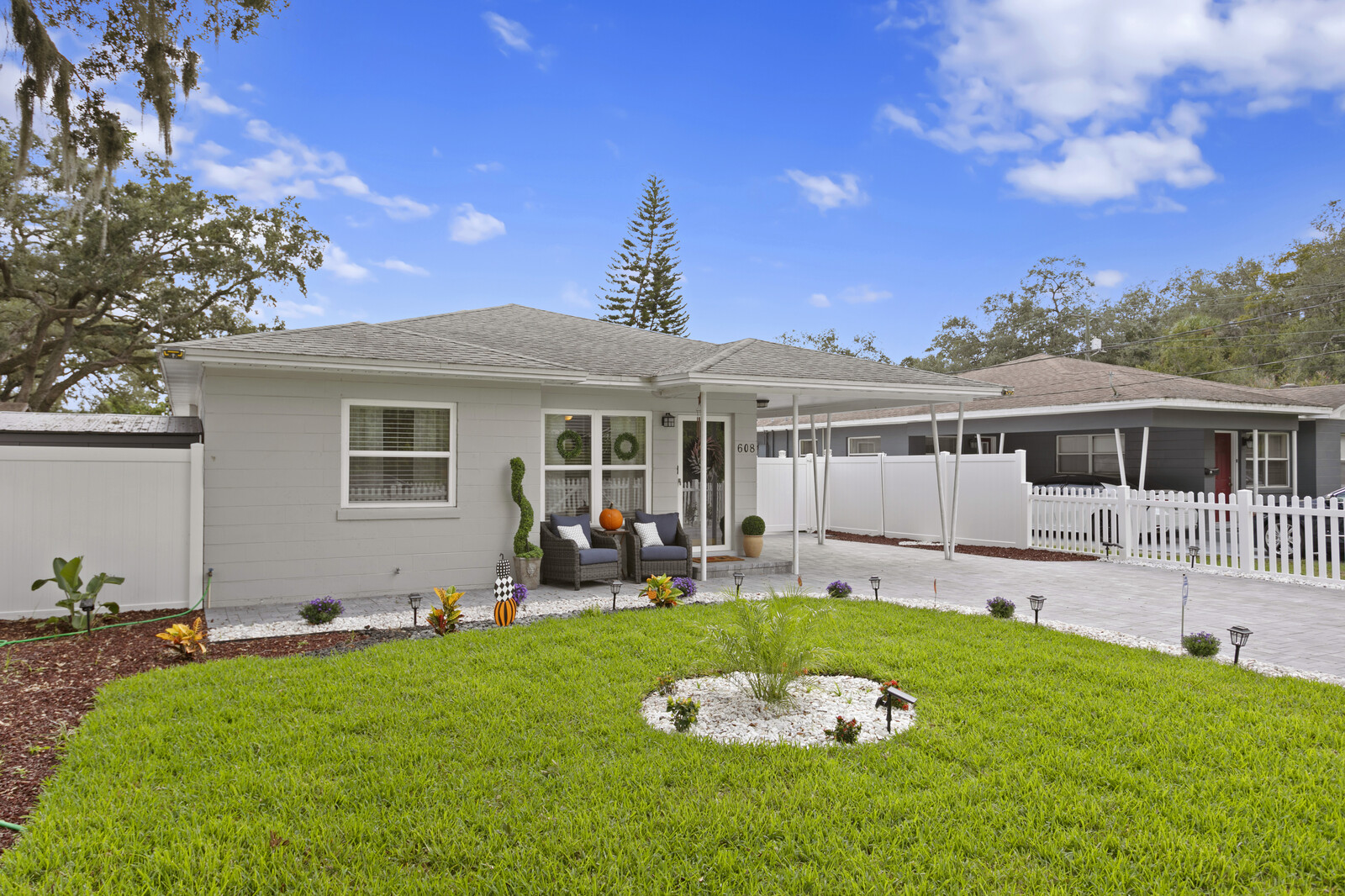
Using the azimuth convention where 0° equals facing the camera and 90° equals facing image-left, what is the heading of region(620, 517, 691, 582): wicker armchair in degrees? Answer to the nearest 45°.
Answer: approximately 315°

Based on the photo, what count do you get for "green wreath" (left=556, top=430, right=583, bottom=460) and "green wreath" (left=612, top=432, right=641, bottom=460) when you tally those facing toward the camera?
2

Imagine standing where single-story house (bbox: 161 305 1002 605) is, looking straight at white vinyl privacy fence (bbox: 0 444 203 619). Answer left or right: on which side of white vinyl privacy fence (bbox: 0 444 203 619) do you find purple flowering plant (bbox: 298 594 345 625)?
left

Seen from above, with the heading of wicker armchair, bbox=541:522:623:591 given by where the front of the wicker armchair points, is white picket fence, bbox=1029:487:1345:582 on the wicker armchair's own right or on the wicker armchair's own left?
on the wicker armchair's own left

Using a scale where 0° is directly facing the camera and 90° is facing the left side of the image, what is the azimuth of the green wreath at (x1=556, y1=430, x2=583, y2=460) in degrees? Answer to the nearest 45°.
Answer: approximately 0°

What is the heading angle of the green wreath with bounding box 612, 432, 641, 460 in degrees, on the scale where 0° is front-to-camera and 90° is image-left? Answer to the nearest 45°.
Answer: approximately 0°

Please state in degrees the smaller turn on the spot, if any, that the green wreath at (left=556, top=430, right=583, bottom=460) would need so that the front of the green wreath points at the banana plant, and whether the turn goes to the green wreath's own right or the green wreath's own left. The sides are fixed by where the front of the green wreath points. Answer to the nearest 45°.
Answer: approximately 45° to the green wreath's own right

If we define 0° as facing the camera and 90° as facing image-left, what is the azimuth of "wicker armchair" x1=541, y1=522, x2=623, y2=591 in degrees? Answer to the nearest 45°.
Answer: approximately 315°

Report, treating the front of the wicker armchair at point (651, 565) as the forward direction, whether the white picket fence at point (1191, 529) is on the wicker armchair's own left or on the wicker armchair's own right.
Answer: on the wicker armchair's own left

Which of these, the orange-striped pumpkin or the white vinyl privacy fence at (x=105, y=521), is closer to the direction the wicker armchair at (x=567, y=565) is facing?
the orange-striped pumpkin
